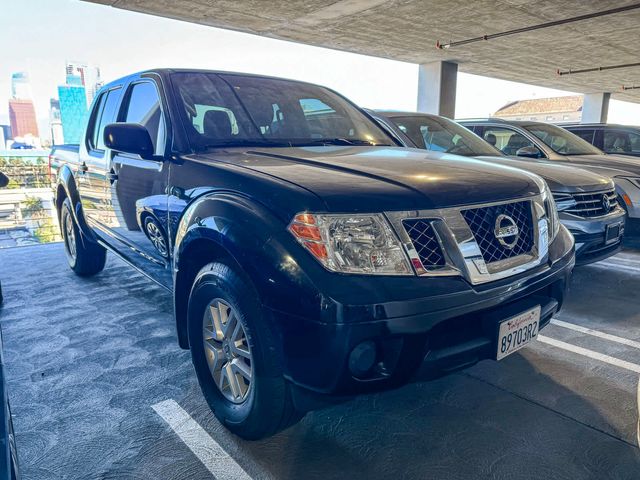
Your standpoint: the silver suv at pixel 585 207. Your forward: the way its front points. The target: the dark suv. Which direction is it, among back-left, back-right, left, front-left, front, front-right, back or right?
back-left

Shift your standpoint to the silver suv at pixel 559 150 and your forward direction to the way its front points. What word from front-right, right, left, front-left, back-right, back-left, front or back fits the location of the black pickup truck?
front-right

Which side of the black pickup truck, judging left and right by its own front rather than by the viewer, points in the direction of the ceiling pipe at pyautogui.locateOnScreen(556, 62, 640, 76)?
left

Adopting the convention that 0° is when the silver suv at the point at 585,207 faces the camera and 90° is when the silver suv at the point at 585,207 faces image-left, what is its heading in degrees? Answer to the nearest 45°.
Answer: approximately 315°
